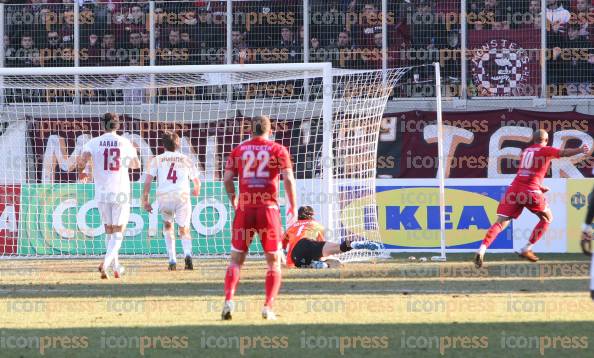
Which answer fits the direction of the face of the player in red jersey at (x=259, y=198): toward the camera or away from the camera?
away from the camera

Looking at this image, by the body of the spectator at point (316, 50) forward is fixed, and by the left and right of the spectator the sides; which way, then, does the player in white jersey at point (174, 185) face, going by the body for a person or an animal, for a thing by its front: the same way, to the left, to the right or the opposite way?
the opposite way

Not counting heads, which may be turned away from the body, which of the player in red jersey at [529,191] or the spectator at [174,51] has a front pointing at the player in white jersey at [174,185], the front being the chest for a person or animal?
the spectator

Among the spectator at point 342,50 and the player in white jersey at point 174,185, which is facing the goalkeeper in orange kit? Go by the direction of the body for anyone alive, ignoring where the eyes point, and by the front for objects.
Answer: the spectator

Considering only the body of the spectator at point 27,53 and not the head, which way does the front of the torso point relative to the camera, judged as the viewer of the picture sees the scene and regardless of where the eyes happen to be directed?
toward the camera

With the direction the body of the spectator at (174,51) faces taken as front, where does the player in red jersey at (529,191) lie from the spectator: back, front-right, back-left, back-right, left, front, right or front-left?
front-left

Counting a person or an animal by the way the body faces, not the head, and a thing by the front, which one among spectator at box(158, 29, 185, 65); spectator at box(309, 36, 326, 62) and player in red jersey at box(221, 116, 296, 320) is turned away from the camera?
the player in red jersey

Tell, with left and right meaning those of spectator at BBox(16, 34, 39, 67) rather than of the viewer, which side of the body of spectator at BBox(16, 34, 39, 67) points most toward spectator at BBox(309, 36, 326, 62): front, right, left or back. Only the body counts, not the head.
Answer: left

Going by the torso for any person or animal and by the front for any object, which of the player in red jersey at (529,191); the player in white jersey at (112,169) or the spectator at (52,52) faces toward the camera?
the spectator

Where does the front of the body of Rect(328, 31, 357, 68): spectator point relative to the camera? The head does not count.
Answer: toward the camera

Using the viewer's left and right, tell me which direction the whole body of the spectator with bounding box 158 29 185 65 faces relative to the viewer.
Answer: facing the viewer

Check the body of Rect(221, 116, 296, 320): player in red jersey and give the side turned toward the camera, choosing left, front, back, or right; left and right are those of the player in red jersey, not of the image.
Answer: back

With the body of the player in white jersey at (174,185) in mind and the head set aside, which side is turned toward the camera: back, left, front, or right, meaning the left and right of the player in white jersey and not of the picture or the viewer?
back

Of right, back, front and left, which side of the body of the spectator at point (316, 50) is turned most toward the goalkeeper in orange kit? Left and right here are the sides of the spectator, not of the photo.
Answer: front

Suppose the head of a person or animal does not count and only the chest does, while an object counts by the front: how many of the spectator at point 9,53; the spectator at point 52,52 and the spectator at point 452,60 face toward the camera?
3

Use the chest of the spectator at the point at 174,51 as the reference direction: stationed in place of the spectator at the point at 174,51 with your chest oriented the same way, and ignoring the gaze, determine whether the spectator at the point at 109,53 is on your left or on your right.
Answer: on your right

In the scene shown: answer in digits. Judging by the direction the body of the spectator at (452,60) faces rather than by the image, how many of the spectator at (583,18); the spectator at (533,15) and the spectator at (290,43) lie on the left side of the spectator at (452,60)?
2

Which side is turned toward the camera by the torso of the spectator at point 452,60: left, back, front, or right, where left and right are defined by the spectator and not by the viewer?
front

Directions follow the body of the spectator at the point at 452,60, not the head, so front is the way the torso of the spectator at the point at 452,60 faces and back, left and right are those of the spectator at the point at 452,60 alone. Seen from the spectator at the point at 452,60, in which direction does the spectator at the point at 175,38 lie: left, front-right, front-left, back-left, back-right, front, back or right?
right

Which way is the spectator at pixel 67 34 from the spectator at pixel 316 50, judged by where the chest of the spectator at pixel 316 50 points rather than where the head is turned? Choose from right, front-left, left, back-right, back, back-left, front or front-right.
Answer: right
